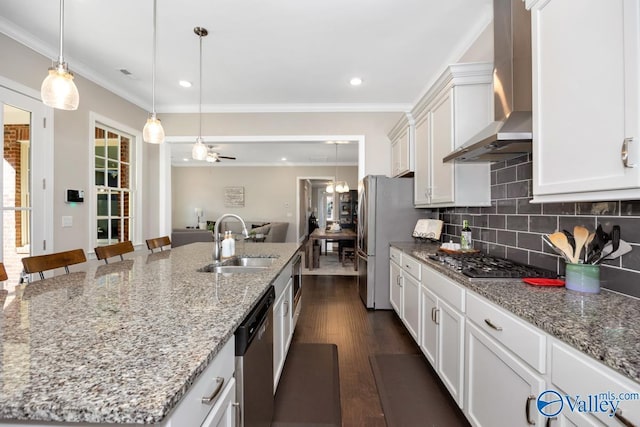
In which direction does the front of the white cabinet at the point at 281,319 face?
to the viewer's right

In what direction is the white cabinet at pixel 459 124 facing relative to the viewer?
to the viewer's left

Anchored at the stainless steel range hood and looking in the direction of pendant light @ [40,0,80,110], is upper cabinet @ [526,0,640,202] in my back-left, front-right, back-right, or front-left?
front-left

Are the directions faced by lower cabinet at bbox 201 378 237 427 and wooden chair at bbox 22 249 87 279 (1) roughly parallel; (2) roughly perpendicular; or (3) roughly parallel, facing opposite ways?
roughly parallel

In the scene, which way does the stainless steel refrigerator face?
to the viewer's left

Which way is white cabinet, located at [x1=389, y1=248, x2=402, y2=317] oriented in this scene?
to the viewer's left

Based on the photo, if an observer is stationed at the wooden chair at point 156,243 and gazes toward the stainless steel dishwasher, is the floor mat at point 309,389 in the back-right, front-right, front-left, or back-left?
front-left

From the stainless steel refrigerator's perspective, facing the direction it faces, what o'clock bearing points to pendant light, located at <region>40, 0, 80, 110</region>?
The pendant light is roughly at 10 o'clock from the stainless steel refrigerator.

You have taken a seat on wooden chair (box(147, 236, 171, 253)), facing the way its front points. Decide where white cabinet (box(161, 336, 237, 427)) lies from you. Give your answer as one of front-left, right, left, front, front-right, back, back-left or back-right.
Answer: front-right

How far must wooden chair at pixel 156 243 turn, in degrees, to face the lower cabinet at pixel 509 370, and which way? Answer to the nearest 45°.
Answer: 0° — it already faces it

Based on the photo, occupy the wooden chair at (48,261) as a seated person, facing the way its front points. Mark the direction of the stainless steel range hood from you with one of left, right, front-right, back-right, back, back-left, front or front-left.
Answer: front

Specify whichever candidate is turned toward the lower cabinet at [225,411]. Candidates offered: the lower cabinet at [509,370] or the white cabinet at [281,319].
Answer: the lower cabinet at [509,370]

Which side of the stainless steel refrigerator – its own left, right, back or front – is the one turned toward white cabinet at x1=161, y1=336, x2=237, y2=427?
left

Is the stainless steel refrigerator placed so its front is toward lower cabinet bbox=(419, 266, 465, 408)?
no

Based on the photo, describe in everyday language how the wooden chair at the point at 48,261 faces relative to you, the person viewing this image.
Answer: facing the viewer and to the right of the viewer

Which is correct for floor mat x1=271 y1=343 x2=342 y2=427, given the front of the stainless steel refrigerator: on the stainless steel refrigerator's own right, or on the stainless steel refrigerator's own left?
on the stainless steel refrigerator's own left

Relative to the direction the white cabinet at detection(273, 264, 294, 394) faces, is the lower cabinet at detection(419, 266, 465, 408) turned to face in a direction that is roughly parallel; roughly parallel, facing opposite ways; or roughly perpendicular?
roughly parallel, facing opposite ways

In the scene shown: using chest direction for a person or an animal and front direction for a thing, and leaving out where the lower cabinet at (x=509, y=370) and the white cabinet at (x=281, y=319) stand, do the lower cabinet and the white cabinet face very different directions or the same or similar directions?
very different directions
